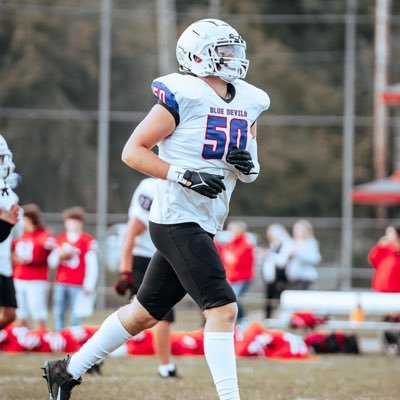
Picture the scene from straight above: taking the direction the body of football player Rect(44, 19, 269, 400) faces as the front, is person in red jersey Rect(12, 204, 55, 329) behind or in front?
behind

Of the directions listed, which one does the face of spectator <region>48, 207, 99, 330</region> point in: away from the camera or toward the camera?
toward the camera

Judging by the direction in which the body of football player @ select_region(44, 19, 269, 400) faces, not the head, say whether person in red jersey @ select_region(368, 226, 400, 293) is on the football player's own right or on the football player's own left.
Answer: on the football player's own left

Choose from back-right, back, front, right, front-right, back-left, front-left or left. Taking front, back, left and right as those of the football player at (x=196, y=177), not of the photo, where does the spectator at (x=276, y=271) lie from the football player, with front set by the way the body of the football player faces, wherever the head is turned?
back-left

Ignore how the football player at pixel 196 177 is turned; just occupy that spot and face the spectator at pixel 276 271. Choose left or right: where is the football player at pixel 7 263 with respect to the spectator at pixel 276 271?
left

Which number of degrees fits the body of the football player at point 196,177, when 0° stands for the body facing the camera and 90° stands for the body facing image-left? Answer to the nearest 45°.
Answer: approximately 315°

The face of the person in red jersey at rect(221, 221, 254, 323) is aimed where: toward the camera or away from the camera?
toward the camera
